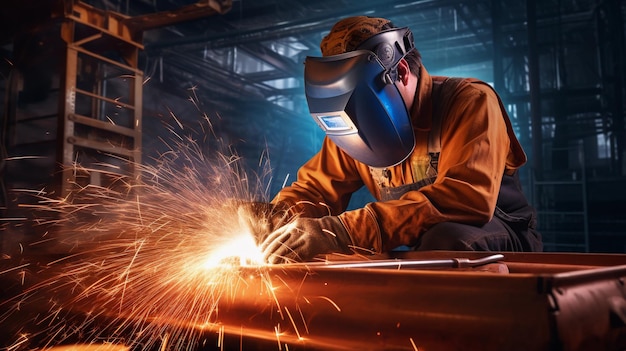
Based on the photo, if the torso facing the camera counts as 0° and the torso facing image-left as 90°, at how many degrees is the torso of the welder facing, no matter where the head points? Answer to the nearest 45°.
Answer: approximately 45°
